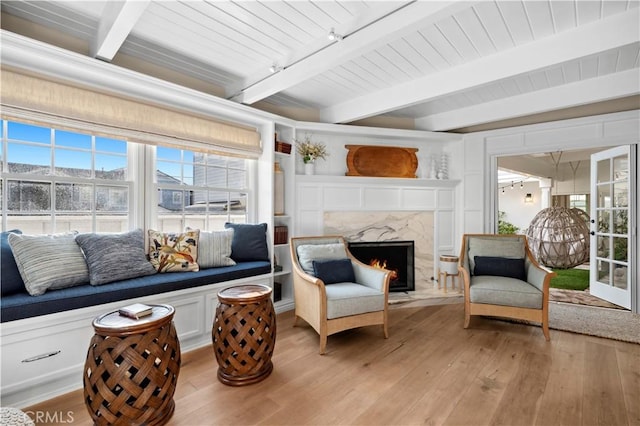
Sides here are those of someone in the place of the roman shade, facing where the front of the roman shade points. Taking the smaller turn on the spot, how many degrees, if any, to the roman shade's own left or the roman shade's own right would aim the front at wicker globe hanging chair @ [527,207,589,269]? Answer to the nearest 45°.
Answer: approximately 45° to the roman shade's own left

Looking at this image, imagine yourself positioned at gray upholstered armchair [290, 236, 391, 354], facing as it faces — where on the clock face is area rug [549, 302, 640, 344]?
The area rug is roughly at 10 o'clock from the gray upholstered armchair.

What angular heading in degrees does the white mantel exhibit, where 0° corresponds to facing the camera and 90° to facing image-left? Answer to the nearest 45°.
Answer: approximately 0°

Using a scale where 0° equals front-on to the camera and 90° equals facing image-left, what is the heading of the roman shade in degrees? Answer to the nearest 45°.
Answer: approximately 315°

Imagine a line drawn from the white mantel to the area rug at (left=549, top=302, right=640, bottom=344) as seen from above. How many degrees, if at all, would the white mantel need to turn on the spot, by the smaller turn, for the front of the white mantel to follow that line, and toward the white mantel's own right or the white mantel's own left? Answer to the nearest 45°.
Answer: approximately 90° to the white mantel's own left

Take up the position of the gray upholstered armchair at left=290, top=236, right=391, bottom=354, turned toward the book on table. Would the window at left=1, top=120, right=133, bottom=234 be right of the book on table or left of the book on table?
right

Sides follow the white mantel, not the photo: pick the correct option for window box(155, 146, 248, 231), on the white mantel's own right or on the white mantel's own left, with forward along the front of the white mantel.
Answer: on the white mantel's own right

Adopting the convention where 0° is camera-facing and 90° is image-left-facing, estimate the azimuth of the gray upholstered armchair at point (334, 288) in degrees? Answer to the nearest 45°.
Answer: approximately 315°

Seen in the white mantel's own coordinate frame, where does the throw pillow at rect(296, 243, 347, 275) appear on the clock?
The throw pillow is roughly at 1 o'clock from the white mantel.

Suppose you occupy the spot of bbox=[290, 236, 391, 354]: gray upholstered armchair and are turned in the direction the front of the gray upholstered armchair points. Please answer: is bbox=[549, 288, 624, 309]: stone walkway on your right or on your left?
on your left
